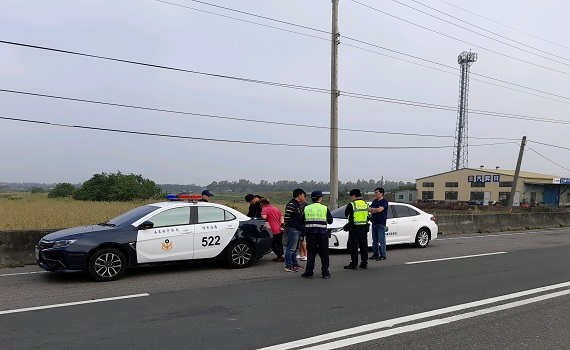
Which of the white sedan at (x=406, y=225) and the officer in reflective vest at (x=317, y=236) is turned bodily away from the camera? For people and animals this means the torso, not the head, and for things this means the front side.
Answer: the officer in reflective vest

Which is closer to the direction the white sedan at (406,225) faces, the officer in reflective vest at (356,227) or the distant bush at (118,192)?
the officer in reflective vest

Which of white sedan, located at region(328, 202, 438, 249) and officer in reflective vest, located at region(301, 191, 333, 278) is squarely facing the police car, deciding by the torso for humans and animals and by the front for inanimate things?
the white sedan

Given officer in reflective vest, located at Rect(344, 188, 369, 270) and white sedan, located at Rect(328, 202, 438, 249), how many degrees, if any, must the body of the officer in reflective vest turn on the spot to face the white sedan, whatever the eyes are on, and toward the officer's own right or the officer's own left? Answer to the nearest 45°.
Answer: approximately 45° to the officer's own right

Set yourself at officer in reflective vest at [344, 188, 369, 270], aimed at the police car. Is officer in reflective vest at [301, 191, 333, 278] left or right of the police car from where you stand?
left

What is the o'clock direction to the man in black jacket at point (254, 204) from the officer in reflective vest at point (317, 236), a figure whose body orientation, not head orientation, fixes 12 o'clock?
The man in black jacket is roughly at 11 o'clock from the officer in reflective vest.

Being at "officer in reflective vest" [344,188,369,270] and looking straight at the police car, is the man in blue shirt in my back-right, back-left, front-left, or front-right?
back-right

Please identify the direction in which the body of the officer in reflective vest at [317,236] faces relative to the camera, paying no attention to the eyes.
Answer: away from the camera

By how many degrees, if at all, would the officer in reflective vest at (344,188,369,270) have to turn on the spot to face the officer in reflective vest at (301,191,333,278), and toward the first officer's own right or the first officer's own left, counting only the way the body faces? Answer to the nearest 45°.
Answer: approximately 90° to the first officer's own left

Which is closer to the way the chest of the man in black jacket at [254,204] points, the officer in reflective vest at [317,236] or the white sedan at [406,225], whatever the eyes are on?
the officer in reflective vest

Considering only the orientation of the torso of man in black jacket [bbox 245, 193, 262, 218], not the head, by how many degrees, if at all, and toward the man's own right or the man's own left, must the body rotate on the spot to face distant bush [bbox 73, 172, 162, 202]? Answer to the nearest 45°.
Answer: approximately 135° to the man's own right

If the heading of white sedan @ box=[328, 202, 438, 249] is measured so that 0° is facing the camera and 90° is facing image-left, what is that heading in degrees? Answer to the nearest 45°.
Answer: approximately 45°

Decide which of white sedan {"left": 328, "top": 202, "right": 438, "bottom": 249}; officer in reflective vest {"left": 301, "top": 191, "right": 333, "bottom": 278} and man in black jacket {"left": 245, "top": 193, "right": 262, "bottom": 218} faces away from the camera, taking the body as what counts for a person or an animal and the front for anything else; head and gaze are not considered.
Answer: the officer in reflective vest
